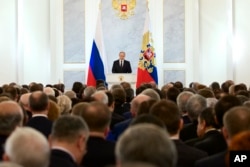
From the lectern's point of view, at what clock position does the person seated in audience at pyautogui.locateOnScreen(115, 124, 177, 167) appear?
The person seated in audience is roughly at 12 o'clock from the lectern.

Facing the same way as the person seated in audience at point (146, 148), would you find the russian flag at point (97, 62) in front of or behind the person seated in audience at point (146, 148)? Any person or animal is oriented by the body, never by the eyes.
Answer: in front

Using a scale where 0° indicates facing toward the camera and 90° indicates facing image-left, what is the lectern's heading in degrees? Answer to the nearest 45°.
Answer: approximately 0°

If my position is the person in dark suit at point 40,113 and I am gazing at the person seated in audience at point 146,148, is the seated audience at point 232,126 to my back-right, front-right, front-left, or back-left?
front-left

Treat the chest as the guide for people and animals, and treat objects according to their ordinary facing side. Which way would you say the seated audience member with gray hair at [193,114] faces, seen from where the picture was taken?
facing away from the viewer

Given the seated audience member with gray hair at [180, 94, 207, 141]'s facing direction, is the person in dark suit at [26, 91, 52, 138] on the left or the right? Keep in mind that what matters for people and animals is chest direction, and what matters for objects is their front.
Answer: on their left

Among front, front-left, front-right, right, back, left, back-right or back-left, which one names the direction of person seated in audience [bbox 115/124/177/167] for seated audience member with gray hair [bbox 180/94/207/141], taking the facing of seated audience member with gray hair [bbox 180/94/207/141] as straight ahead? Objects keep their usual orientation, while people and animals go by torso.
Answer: back

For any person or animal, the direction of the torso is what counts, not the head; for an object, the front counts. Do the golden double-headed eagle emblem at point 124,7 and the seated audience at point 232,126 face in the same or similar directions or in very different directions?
very different directions

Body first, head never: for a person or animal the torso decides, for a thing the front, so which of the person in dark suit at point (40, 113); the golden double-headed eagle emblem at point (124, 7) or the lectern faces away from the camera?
the person in dark suit

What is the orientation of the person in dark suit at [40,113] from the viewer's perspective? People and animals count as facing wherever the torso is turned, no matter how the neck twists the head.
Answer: away from the camera

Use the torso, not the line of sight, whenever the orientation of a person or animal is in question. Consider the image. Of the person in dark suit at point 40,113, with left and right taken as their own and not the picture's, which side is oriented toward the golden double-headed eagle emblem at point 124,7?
front

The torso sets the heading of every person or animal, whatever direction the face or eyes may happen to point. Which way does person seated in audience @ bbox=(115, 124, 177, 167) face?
away from the camera

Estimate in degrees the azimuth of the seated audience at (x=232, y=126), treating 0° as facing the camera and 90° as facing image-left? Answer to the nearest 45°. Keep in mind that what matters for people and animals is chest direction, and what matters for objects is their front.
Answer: approximately 180°
